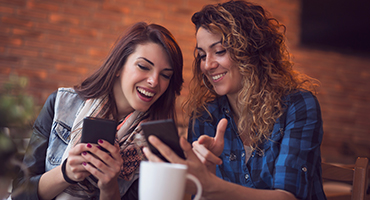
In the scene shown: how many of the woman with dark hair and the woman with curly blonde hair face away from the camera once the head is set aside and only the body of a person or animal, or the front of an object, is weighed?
0

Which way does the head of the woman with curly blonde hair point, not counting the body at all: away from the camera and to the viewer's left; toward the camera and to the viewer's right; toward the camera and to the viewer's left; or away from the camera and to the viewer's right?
toward the camera and to the viewer's left

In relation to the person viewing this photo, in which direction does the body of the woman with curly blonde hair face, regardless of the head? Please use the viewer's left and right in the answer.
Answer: facing the viewer and to the left of the viewer

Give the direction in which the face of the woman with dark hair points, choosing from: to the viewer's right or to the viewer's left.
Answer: to the viewer's right

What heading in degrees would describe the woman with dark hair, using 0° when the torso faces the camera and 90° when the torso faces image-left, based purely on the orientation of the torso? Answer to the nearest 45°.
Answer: approximately 315°
